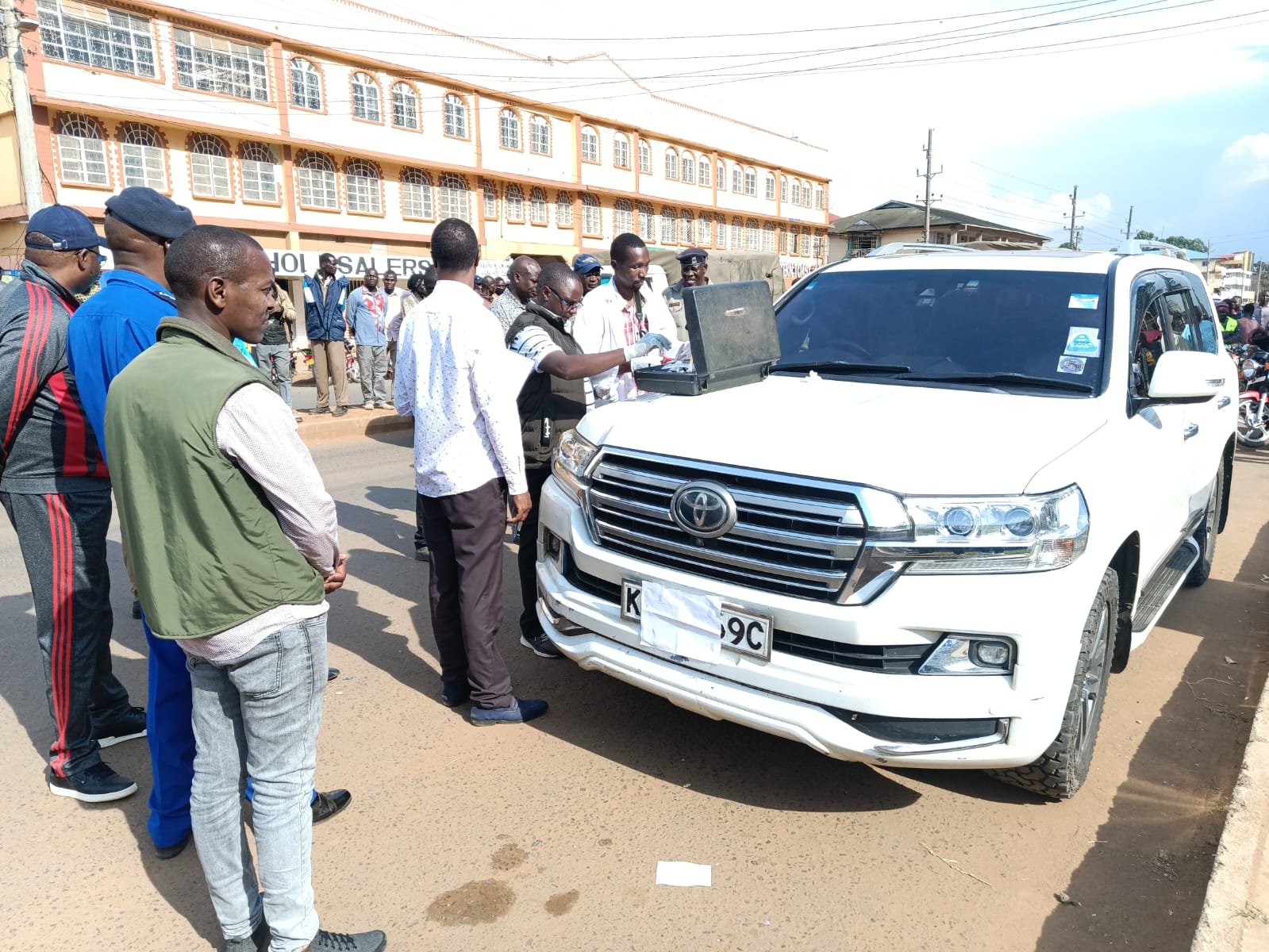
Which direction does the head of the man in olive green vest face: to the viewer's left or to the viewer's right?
to the viewer's right

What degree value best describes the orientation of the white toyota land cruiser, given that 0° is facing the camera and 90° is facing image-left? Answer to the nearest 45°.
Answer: approximately 45°

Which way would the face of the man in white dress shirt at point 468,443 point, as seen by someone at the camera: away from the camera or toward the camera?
away from the camera

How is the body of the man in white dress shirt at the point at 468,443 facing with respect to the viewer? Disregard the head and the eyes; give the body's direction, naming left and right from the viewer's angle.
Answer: facing away from the viewer and to the right of the viewer

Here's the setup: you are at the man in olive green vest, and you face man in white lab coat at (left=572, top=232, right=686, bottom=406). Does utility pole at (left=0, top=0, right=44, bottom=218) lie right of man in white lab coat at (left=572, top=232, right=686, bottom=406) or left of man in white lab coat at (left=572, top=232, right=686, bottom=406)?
left

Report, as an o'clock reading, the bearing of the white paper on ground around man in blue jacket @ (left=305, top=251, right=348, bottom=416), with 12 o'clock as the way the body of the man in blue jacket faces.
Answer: The white paper on ground is roughly at 12 o'clock from the man in blue jacket.

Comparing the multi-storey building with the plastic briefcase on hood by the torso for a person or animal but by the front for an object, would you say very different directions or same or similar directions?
very different directions

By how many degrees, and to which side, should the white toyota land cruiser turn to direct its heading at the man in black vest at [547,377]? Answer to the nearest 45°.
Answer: approximately 90° to its right

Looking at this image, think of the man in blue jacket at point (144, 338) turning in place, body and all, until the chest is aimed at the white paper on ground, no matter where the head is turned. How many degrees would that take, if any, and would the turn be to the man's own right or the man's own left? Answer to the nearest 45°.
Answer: approximately 90° to the man's own right

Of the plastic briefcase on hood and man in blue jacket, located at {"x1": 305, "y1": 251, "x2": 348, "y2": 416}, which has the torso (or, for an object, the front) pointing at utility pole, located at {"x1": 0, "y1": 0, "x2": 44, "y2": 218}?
the plastic briefcase on hood

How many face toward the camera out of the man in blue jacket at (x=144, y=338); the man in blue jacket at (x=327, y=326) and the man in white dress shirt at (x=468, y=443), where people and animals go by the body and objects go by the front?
1

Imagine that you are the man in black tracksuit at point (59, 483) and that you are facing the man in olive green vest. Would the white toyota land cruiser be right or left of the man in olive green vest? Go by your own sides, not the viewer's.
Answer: left

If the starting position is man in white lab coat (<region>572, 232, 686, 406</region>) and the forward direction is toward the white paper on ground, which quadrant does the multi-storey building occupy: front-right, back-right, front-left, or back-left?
back-right

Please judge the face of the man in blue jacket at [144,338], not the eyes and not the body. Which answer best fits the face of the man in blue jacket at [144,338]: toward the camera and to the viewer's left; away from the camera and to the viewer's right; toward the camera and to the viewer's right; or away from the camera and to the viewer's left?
away from the camera and to the viewer's right
